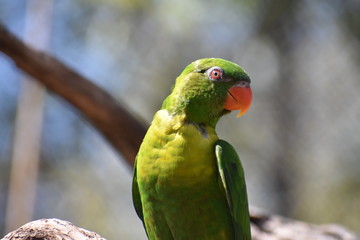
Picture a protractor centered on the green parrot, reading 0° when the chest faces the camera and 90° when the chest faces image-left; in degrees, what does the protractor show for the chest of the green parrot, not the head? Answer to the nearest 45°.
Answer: approximately 0°
